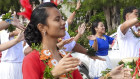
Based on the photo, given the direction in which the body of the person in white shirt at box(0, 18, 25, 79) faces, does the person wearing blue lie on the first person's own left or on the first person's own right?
on the first person's own left

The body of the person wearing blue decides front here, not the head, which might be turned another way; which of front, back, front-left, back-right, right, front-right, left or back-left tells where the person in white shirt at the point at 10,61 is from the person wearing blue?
right

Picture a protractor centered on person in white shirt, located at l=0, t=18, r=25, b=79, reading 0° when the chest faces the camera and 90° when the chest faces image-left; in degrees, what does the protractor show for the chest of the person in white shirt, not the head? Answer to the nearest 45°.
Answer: approximately 315°

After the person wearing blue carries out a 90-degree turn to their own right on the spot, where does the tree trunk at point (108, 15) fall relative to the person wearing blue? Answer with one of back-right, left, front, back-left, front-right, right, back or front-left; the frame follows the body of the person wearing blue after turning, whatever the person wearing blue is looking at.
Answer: back-right

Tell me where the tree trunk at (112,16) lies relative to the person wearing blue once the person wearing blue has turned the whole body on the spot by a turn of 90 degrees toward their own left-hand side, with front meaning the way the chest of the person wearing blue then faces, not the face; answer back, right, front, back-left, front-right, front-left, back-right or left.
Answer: front-left

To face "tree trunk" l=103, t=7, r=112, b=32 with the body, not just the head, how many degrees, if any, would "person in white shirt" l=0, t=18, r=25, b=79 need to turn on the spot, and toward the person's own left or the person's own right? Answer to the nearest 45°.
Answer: approximately 90° to the person's own left

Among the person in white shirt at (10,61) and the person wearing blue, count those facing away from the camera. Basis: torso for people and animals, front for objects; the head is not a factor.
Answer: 0
